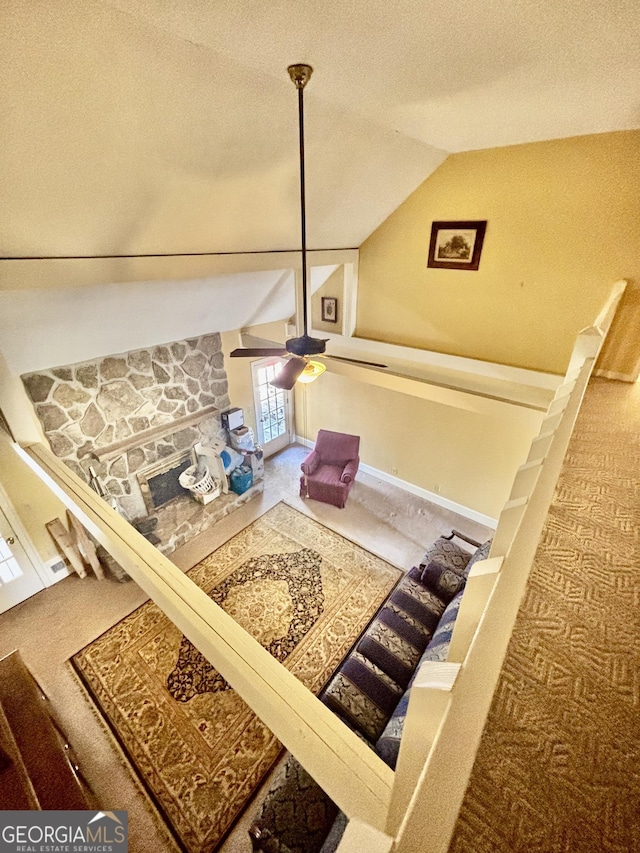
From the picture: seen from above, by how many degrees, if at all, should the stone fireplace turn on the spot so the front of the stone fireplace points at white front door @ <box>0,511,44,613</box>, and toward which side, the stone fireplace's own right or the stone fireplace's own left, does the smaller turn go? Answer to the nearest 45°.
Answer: approximately 90° to the stone fireplace's own right

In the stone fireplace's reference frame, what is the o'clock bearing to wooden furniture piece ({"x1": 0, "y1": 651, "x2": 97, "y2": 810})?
The wooden furniture piece is roughly at 2 o'clock from the stone fireplace.

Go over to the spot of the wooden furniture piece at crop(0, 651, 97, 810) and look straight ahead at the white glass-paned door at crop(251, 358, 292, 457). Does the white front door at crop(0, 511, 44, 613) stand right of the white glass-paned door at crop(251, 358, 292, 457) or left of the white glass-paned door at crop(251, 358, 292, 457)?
left

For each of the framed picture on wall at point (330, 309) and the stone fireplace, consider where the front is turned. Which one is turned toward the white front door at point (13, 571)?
the framed picture on wall

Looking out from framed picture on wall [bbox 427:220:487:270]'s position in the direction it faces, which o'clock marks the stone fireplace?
The stone fireplace is roughly at 1 o'clock from the framed picture on wall.

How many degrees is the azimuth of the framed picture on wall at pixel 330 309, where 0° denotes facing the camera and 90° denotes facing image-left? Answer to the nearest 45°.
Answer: approximately 45°

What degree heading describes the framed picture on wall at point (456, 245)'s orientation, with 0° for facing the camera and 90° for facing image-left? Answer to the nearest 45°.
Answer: approximately 45°

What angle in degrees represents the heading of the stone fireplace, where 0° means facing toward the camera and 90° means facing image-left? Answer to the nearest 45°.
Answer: approximately 315°

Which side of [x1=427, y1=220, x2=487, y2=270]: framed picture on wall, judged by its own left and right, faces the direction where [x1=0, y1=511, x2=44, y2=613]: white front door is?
front

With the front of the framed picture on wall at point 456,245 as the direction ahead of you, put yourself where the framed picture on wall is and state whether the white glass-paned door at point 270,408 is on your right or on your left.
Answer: on your right

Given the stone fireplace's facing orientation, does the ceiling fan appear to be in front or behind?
in front

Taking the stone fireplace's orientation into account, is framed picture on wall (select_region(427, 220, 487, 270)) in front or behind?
in front
